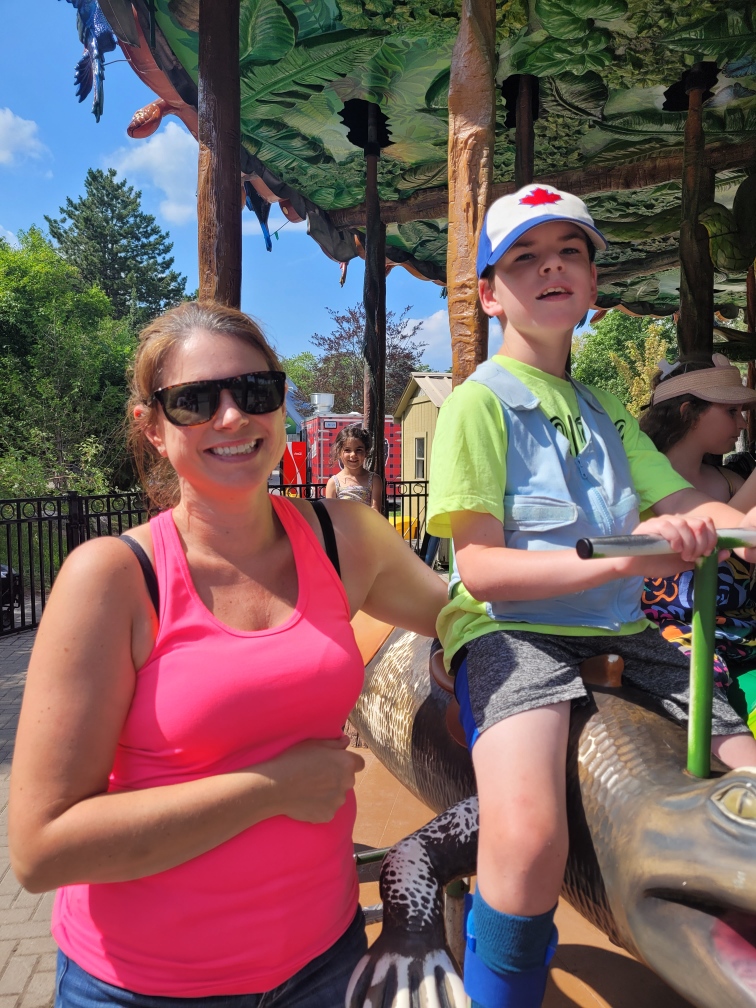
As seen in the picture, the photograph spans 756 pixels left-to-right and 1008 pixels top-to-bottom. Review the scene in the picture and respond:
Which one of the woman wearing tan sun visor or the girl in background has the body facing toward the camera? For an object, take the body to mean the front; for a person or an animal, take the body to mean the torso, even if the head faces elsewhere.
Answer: the girl in background

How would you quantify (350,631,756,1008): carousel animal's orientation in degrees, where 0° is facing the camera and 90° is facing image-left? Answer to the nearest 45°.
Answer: approximately 315°

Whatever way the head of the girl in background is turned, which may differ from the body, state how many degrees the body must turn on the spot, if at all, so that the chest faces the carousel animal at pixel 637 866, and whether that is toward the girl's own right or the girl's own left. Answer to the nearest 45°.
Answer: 0° — they already face it

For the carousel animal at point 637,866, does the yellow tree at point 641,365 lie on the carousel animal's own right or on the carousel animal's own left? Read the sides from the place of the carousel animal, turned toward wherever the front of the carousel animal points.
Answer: on the carousel animal's own left

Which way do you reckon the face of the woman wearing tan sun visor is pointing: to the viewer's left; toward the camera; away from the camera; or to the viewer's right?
to the viewer's right

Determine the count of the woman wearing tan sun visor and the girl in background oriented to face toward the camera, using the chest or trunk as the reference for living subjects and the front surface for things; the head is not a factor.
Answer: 1

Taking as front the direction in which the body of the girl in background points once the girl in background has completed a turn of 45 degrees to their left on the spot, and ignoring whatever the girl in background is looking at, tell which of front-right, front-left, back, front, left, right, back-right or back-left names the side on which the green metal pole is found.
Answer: front-right

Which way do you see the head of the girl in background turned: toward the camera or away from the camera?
toward the camera

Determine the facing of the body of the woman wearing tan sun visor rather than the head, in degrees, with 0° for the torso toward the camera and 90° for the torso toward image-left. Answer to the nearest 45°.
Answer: approximately 270°

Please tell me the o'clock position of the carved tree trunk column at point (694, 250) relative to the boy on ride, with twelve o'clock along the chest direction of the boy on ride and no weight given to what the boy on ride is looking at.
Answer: The carved tree trunk column is roughly at 8 o'clock from the boy on ride.

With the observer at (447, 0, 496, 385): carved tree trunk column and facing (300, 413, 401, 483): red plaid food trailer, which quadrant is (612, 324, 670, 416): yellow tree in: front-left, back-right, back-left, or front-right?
front-right

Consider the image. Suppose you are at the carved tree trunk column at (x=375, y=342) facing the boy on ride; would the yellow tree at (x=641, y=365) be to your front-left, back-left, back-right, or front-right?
back-left

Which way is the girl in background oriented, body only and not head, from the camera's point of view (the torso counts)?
toward the camera

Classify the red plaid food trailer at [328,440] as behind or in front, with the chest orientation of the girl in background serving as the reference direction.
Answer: behind

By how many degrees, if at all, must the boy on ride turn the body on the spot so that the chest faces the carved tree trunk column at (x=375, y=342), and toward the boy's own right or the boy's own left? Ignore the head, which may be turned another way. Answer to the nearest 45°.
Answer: approximately 135° to the boy's own left

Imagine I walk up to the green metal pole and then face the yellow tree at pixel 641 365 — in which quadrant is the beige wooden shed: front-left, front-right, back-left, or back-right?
front-left

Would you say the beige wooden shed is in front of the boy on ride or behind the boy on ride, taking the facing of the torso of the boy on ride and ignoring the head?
behind

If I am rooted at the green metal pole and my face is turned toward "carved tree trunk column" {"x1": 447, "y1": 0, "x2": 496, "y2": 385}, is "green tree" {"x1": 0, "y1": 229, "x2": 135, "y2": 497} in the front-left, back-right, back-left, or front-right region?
front-left

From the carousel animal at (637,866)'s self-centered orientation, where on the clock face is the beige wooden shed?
The beige wooden shed is roughly at 7 o'clock from the carousel animal.

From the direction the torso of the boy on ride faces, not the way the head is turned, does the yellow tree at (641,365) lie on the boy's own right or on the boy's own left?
on the boy's own left
